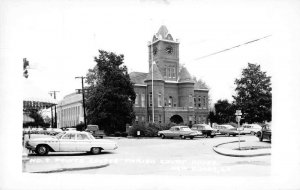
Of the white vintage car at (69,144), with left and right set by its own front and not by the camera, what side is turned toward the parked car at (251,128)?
back

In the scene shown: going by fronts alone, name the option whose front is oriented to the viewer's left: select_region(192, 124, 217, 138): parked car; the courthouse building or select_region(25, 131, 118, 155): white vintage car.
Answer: the white vintage car

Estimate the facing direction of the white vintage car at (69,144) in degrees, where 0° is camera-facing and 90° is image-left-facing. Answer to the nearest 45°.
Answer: approximately 90°

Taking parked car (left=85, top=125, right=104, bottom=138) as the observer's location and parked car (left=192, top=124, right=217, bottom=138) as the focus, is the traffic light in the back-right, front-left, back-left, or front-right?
back-right

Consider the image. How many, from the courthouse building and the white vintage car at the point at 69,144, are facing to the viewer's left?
1

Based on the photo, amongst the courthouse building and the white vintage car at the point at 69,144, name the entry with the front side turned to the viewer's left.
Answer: the white vintage car
